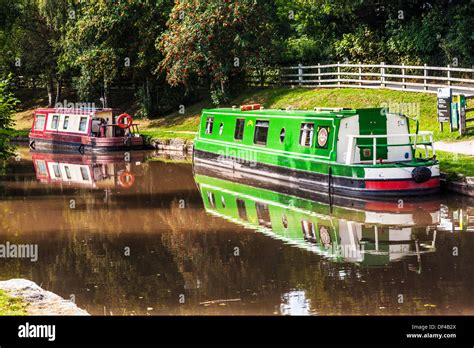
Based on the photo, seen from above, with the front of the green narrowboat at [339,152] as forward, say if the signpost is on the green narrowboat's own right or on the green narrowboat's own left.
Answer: on the green narrowboat's own right

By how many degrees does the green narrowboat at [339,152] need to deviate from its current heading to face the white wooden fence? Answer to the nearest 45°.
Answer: approximately 45° to its right

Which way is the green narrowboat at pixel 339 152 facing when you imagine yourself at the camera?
facing away from the viewer and to the left of the viewer

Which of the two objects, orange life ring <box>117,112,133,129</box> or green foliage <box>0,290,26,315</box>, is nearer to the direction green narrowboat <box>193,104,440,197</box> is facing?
the orange life ring

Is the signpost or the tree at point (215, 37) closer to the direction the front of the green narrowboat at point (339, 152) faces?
the tree

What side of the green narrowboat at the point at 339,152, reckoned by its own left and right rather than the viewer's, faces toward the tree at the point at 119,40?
front

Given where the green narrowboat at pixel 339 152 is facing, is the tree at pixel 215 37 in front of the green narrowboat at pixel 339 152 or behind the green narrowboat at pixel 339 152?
in front

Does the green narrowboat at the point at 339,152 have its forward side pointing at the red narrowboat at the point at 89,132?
yes

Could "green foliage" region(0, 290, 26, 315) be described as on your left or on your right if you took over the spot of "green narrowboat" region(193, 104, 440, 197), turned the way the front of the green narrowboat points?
on your left
